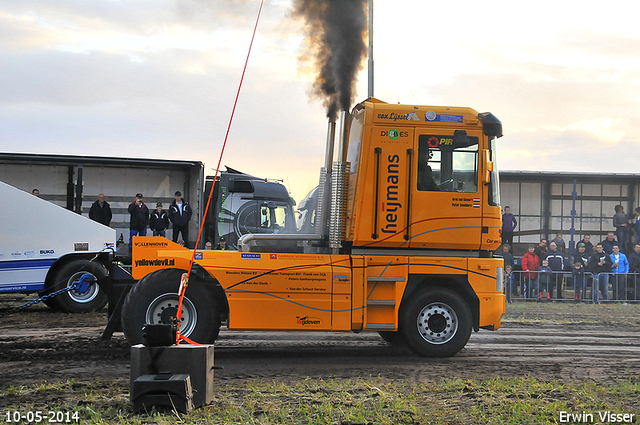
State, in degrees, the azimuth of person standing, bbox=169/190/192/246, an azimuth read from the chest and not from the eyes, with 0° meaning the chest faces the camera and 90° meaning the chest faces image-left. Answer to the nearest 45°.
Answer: approximately 0°

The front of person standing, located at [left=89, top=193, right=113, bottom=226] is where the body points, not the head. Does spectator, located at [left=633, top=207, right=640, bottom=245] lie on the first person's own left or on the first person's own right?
on the first person's own left

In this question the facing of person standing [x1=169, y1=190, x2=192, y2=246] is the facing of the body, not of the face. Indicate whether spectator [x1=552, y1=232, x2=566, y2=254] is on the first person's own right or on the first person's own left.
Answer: on the first person's own left

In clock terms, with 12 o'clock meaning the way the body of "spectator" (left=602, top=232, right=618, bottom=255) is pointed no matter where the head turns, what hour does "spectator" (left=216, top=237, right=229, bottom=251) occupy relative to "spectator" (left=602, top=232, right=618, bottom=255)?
"spectator" (left=216, top=237, right=229, bottom=251) is roughly at 2 o'clock from "spectator" (left=602, top=232, right=618, bottom=255).

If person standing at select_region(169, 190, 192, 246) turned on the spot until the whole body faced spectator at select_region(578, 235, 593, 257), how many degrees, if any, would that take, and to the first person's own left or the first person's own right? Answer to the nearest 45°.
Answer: approximately 90° to the first person's own left

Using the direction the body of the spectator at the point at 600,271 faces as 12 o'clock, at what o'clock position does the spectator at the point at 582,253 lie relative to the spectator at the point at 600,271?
the spectator at the point at 582,253 is roughly at 5 o'clock from the spectator at the point at 600,271.

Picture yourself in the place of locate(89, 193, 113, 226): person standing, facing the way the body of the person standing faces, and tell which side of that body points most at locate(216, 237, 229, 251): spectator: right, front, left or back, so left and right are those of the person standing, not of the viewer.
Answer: left
